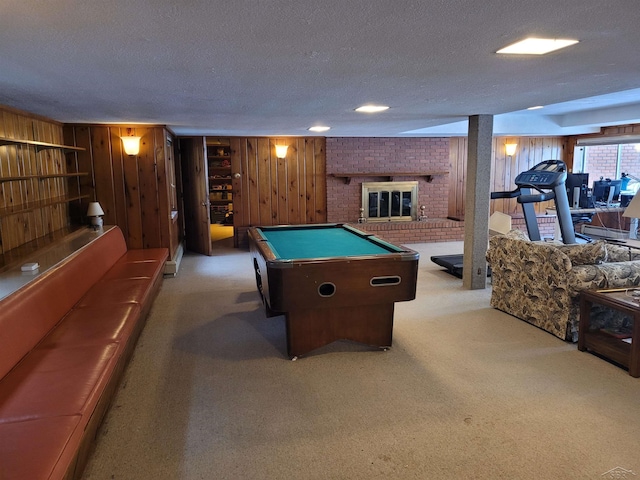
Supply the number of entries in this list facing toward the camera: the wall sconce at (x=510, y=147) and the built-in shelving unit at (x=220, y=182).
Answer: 2

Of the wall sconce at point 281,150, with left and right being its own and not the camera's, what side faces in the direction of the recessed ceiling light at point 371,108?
front

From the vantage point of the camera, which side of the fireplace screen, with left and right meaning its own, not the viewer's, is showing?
front

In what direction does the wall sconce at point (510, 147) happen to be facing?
toward the camera

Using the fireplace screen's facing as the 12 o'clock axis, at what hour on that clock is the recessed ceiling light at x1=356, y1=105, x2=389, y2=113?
The recessed ceiling light is roughly at 12 o'clock from the fireplace screen.

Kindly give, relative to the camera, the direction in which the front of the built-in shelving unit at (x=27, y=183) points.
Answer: facing the viewer and to the right of the viewer

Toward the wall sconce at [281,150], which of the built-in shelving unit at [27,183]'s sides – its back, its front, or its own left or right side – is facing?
left
